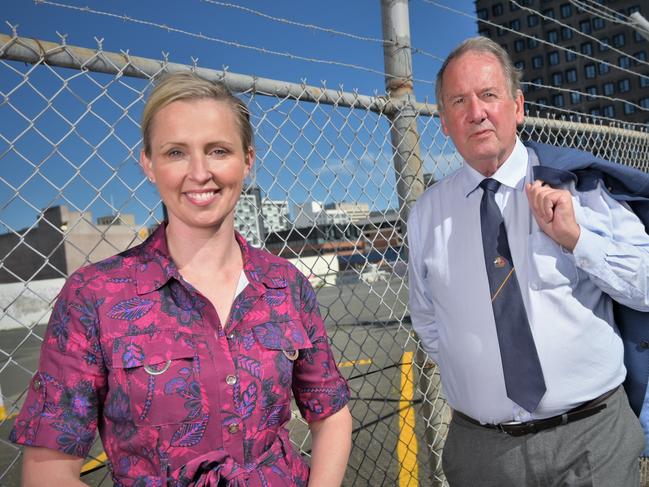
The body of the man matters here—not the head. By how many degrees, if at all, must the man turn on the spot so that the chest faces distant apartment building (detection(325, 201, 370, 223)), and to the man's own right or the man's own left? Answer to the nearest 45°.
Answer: approximately 135° to the man's own right

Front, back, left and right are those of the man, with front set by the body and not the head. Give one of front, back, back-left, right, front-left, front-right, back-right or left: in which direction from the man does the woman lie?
front-right

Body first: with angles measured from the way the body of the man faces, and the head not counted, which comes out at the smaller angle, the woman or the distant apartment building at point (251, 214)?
the woman

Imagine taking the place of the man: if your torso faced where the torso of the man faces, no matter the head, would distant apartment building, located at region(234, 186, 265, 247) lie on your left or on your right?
on your right

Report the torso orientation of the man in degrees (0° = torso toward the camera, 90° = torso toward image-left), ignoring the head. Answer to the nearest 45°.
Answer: approximately 0°

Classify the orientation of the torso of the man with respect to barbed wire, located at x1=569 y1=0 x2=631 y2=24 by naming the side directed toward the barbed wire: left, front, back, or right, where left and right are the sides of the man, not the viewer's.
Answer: back
